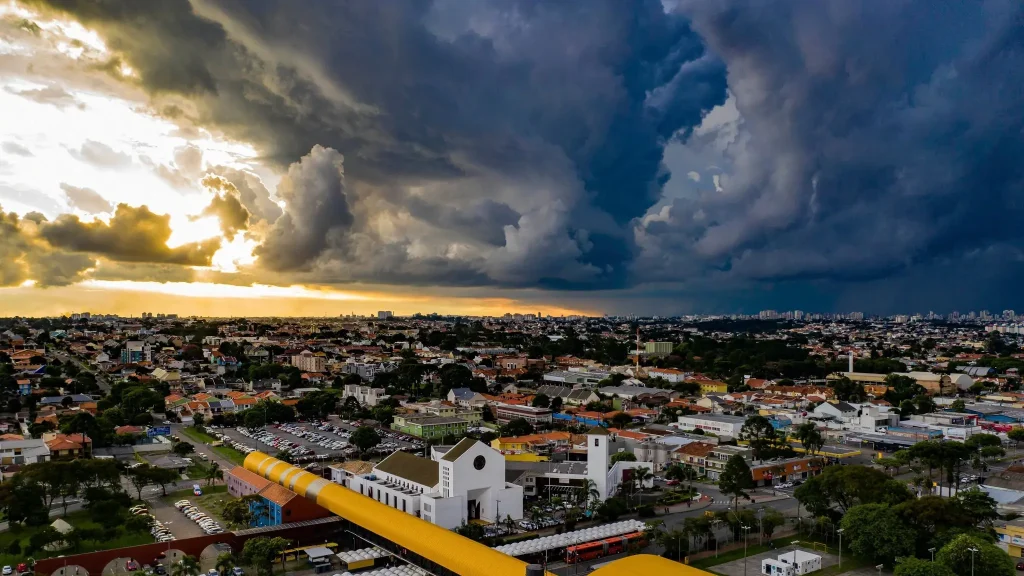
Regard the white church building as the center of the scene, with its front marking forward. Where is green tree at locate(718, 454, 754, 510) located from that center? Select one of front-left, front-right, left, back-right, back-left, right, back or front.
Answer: front-left

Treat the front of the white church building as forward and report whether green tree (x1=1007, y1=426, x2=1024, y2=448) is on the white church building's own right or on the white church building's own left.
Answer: on the white church building's own left

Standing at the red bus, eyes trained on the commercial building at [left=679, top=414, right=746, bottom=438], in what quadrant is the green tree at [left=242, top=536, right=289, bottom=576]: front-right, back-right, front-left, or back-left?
back-left

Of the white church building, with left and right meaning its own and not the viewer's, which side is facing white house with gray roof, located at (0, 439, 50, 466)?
back

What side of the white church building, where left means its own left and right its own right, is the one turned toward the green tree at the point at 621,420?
left

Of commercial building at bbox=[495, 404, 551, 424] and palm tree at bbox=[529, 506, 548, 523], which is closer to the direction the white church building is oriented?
the palm tree

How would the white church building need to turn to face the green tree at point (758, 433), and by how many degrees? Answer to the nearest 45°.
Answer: approximately 90° to its left

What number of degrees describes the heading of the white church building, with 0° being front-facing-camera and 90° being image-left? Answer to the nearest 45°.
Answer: approximately 315°

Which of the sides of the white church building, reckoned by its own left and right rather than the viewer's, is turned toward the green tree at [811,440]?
left

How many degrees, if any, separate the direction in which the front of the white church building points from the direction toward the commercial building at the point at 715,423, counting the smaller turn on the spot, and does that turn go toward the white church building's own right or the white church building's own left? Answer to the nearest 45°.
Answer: approximately 90° to the white church building's own left

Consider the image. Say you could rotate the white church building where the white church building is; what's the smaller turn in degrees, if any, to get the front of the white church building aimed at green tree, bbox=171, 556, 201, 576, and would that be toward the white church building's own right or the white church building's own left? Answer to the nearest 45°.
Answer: approximately 90° to the white church building's own right

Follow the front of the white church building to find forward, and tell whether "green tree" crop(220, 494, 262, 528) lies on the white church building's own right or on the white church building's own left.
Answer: on the white church building's own right
